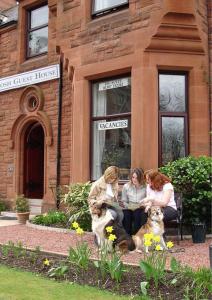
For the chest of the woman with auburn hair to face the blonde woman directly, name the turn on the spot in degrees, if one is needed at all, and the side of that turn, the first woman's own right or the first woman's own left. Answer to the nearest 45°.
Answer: approximately 45° to the first woman's own right

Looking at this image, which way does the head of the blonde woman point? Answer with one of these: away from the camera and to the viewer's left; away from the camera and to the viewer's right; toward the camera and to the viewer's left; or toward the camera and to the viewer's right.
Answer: toward the camera and to the viewer's right

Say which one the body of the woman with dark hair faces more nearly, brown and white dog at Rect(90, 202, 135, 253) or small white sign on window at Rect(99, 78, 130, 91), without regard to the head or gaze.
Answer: the brown and white dog

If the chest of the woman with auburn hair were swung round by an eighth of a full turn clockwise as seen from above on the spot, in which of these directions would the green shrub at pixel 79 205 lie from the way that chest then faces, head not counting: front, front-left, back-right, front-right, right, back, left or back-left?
front-right

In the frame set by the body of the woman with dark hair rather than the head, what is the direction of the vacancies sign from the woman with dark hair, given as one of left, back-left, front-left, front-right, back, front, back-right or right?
back

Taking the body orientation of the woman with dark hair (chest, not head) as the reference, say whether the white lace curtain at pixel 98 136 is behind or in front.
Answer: behind

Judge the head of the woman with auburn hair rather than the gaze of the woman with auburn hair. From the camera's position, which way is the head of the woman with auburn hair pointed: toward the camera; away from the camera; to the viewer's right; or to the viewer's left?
to the viewer's left
